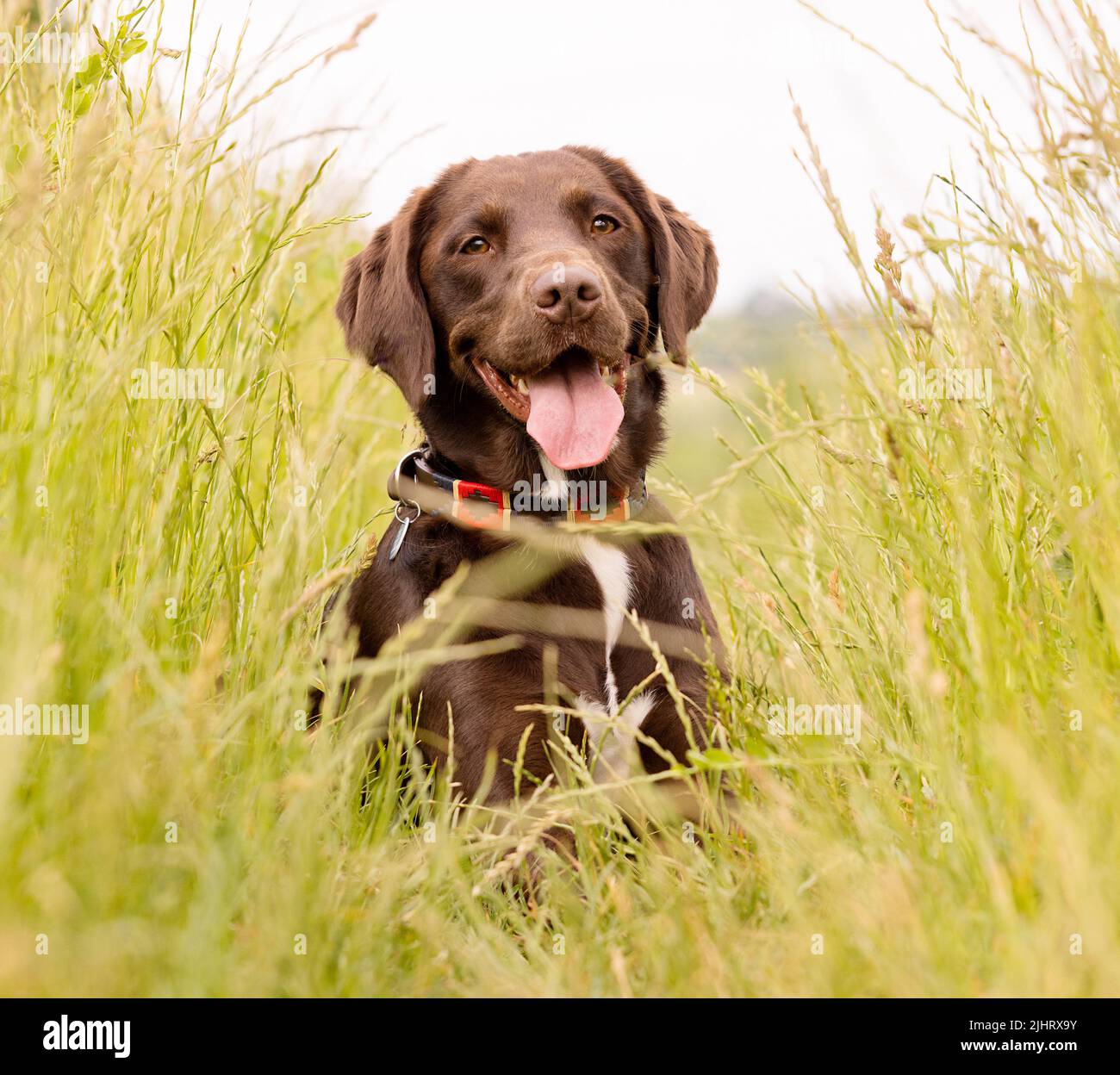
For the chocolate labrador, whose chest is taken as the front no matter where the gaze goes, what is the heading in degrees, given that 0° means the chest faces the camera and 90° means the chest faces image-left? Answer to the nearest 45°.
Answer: approximately 0°
